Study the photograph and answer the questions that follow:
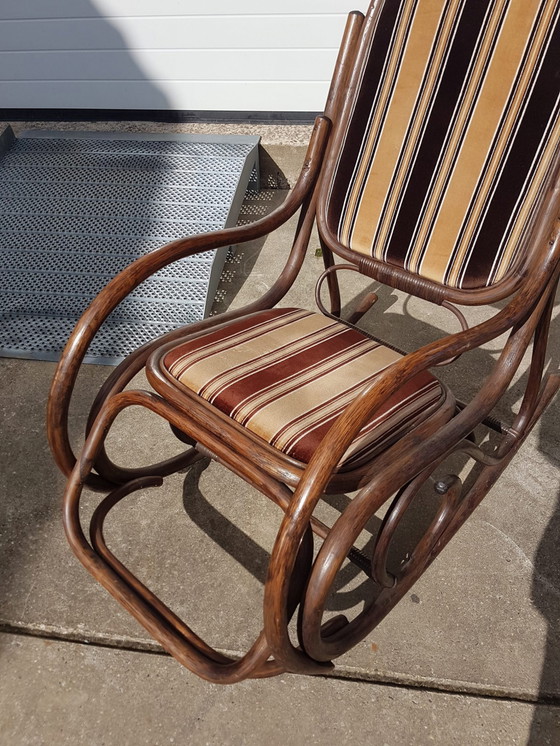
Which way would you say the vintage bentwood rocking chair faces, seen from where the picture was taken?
facing the viewer and to the left of the viewer

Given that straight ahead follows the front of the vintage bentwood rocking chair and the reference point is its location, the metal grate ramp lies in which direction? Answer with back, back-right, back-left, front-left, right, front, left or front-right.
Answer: right
